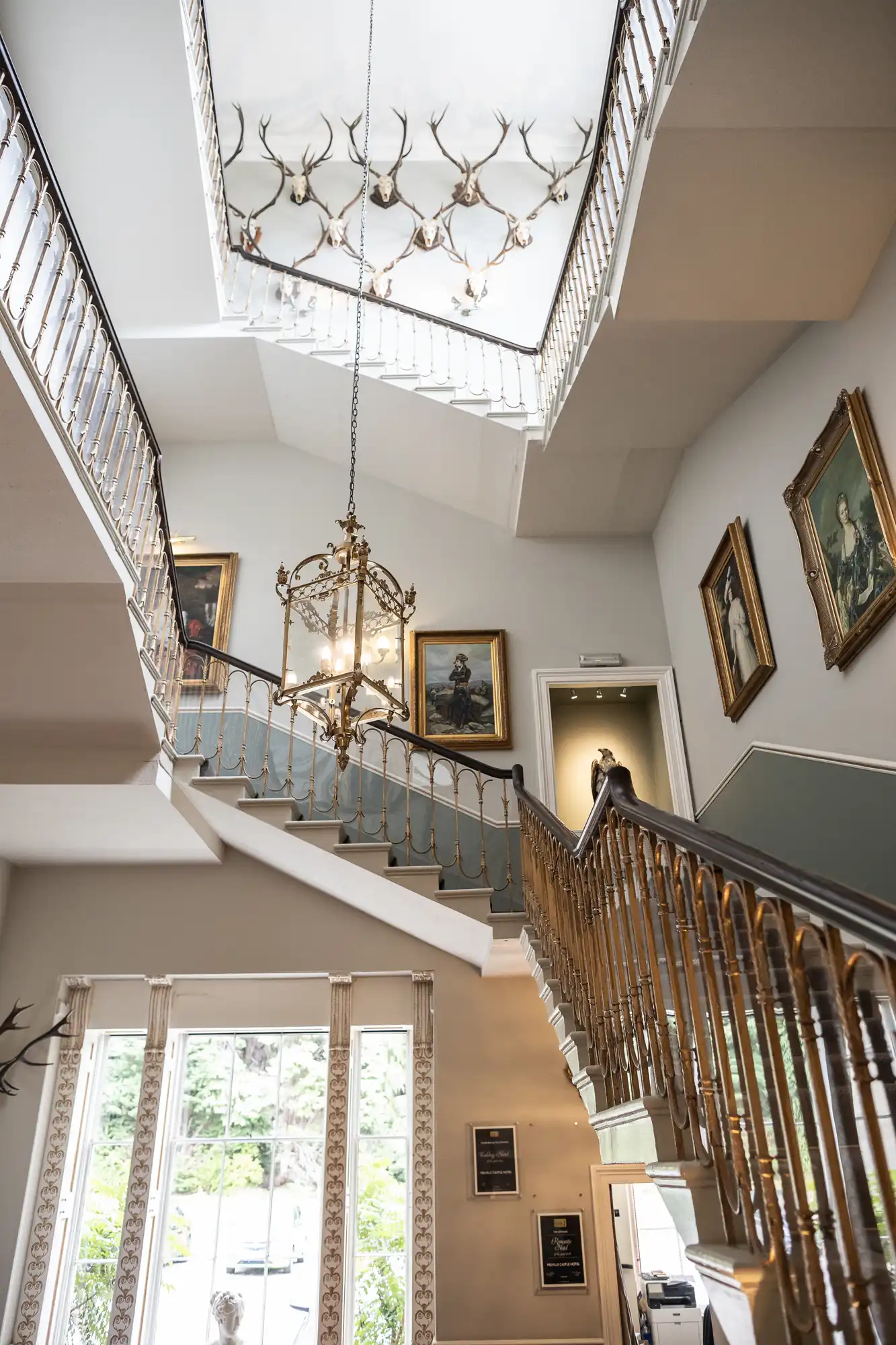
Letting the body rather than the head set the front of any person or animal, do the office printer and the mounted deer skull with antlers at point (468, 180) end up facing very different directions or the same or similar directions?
same or similar directions

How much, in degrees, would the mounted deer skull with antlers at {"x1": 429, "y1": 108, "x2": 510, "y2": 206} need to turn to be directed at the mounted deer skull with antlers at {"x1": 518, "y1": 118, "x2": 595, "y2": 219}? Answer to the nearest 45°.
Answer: approximately 90° to its left

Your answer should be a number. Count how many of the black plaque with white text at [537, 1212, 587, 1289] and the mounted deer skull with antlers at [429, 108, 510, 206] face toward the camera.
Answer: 2

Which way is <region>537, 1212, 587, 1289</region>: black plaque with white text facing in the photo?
toward the camera

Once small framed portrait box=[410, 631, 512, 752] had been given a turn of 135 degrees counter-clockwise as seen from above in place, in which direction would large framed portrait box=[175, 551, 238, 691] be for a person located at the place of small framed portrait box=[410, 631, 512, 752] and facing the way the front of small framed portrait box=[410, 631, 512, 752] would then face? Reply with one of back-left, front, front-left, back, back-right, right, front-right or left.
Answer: back-left

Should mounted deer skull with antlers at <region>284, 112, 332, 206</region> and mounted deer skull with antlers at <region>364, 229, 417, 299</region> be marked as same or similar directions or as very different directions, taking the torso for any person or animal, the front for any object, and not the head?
same or similar directions

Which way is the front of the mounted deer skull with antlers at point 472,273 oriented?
toward the camera

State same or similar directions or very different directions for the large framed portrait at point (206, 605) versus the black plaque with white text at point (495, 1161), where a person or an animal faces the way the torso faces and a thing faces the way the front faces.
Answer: same or similar directions

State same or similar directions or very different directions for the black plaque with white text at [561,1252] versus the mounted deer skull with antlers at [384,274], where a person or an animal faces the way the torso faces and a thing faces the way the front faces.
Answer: same or similar directions
